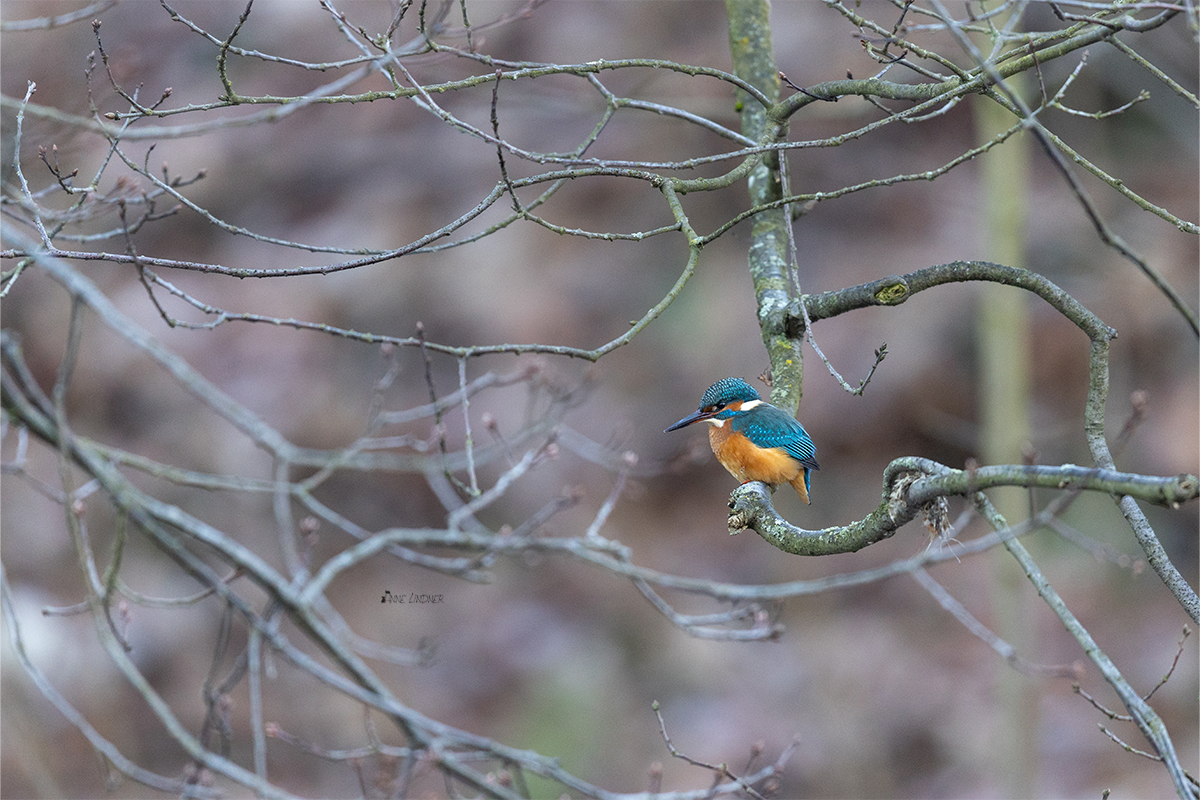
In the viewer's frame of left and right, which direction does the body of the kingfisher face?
facing to the left of the viewer
